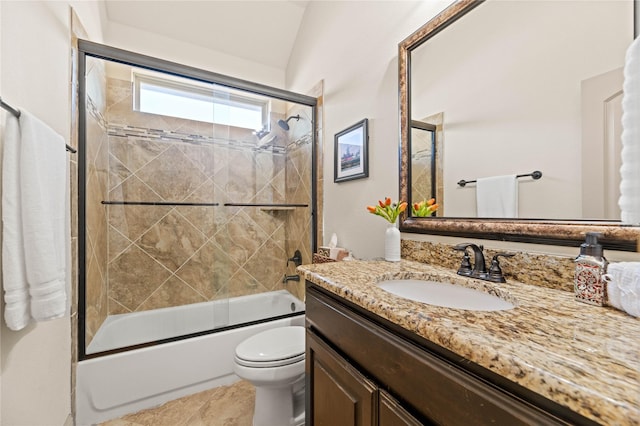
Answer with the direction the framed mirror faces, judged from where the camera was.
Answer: facing the viewer and to the left of the viewer

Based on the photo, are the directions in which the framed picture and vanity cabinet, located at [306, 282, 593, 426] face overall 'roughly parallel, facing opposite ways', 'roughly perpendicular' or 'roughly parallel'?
roughly parallel

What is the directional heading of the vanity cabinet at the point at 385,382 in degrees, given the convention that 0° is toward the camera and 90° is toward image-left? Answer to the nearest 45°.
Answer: approximately 45°

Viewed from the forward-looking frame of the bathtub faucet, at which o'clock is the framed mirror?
The framed mirror is roughly at 8 o'clock from the bathtub faucet.

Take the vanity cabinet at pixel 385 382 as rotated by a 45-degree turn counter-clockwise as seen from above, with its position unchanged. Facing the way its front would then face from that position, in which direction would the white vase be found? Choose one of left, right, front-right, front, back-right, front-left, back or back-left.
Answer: back

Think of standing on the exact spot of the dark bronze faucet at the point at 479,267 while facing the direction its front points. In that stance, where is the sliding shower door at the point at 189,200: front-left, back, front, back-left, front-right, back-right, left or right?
front-right

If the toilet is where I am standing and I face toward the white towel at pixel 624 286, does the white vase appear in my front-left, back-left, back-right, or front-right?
front-left

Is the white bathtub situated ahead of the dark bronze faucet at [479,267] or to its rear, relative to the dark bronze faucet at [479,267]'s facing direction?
ahead

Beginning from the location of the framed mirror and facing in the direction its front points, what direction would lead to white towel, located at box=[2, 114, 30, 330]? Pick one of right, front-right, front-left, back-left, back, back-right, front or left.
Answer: front

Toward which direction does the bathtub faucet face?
to the viewer's left

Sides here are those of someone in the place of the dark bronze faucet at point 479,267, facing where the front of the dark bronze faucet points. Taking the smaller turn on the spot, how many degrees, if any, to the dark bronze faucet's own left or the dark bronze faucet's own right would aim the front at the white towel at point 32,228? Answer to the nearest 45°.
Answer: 0° — it already faces it

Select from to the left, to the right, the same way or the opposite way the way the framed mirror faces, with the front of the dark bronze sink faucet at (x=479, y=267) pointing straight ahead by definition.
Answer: the same way

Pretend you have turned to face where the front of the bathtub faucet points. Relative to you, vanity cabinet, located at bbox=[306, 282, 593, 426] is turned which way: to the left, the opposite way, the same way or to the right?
the same way

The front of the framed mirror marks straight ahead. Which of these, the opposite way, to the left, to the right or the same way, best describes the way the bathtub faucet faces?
the same way

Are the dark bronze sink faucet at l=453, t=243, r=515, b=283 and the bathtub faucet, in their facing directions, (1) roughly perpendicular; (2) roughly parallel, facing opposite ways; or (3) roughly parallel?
roughly parallel

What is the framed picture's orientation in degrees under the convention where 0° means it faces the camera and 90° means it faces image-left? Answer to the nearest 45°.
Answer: approximately 45°

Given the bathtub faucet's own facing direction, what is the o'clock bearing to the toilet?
The toilet is roughly at 9 o'clock from the bathtub faucet.
